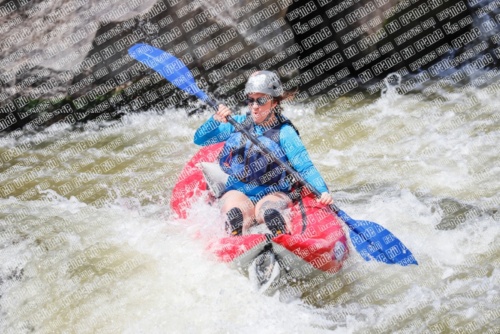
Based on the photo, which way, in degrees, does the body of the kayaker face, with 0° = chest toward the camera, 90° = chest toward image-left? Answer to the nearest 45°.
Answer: approximately 0°

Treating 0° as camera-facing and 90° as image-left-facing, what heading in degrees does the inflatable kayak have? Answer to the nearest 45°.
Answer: approximately 0°
